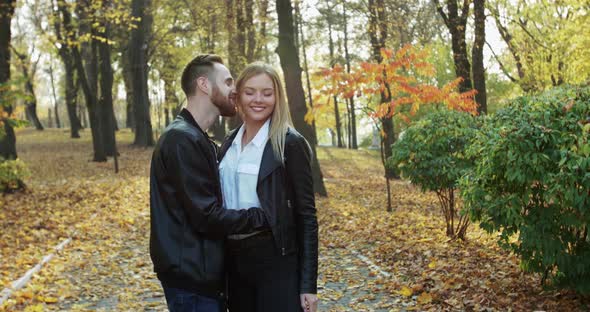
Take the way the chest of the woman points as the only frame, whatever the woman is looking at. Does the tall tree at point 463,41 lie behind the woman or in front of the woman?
behind

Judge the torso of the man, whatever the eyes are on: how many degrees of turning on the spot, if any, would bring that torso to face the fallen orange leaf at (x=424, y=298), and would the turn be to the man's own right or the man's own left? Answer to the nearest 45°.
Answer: approximately 45° to the man's own left

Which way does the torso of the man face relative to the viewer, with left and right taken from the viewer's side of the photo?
facing to the right of the viewer

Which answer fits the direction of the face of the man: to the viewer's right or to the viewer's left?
to the viewer's right

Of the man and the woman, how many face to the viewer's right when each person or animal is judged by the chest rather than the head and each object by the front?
1

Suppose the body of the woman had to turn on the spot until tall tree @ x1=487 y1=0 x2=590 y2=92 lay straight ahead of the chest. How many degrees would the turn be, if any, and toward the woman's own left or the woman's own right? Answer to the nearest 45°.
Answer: approximately 180°

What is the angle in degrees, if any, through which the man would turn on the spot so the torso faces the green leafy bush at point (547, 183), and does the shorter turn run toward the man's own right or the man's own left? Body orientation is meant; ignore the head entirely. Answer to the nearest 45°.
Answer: approximately 45° to the man's own left

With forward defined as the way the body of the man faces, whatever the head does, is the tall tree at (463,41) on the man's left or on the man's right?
on the man's left

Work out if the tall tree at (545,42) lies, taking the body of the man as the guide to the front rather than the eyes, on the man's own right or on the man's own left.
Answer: on the man's own left
